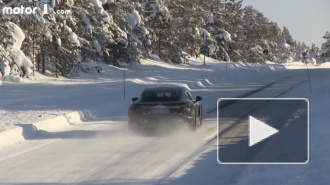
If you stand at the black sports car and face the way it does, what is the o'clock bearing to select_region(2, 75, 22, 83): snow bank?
The snow bank is roughly at 11 o'clock from the black sports car.

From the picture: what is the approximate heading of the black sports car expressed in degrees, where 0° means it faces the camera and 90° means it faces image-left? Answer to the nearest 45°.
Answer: approximately 180°
